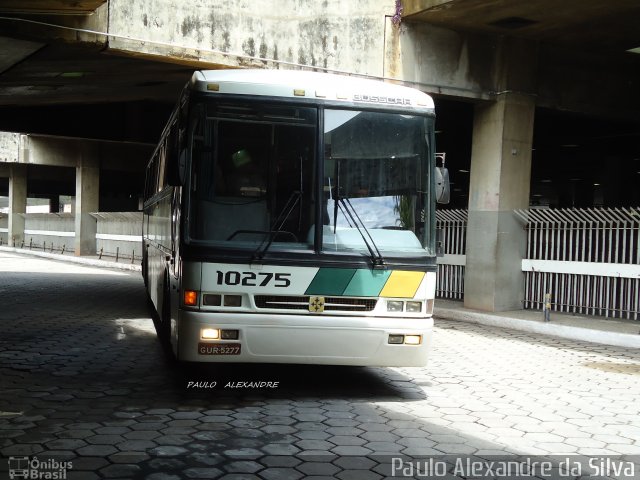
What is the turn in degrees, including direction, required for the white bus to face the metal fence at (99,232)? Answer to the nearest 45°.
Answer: approximately 180°

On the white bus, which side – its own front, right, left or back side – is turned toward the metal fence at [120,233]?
back

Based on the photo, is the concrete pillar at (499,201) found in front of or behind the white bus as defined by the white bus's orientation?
behind

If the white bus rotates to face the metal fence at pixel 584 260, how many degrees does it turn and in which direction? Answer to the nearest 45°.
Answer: approximately 135° to its left

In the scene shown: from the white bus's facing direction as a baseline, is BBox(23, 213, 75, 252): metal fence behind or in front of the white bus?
behind

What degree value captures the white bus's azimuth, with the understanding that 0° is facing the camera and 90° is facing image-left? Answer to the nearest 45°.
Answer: approximately 0°
